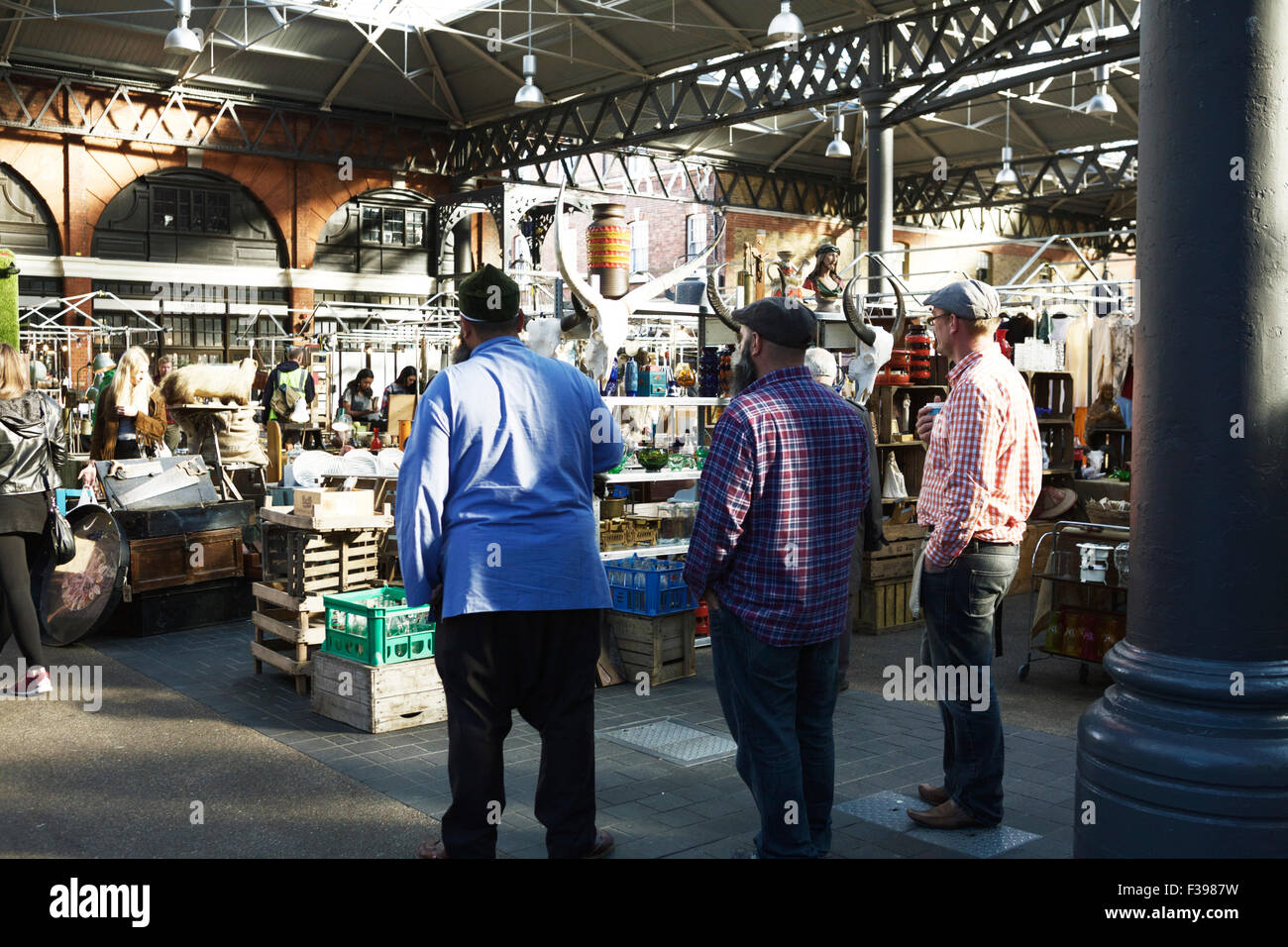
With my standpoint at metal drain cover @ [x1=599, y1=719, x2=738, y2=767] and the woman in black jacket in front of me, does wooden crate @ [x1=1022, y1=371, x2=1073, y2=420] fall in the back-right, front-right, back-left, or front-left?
back-right

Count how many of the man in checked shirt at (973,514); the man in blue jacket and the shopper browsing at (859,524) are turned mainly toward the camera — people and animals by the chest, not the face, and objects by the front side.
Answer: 0

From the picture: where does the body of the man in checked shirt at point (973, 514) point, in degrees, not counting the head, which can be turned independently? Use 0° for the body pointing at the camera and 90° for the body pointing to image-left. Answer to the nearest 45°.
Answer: approximately 90°

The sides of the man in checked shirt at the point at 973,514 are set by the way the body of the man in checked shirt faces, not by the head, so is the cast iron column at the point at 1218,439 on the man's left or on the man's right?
on the man's left

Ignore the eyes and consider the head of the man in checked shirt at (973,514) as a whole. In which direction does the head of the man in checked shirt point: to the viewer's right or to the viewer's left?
to the viewer's left

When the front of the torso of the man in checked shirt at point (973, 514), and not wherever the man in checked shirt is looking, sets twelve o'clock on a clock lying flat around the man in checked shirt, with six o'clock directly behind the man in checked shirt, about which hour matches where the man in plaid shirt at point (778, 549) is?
The man in plaid shirt is roughly at 10 o'clock from the man in checked shirt.

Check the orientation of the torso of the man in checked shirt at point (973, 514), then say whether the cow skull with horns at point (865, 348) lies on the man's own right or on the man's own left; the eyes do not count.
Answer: on the man's own right

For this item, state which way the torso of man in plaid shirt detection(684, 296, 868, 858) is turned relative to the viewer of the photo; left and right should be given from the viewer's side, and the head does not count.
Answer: facing away from the viewer and to the left of the viewer

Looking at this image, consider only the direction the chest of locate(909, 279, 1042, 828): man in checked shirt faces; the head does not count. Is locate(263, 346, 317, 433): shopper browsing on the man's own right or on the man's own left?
on the man's own right

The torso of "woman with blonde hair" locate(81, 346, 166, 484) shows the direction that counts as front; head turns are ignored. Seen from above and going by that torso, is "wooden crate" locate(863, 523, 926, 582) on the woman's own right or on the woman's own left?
on the woman's own left

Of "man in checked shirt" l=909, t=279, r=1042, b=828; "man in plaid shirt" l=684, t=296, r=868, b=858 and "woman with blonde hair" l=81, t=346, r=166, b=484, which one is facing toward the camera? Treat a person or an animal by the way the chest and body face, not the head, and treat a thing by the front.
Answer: the woman with blonde hair

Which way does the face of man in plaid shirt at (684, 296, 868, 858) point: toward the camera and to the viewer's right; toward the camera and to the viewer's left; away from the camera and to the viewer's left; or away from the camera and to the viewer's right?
away from the camera and to the viewer's left

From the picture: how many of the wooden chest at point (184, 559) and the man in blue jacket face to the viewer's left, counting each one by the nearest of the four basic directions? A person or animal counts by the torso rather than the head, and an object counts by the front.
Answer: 0

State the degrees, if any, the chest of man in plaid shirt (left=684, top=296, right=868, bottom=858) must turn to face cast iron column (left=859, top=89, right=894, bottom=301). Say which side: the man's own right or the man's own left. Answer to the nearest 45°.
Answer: approximately 45° to the man's own right

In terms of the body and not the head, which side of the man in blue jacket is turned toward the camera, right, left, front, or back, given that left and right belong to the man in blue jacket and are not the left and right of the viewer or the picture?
back

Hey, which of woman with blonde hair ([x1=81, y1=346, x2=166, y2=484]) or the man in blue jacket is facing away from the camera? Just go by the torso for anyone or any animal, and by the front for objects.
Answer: the man in blue jacket

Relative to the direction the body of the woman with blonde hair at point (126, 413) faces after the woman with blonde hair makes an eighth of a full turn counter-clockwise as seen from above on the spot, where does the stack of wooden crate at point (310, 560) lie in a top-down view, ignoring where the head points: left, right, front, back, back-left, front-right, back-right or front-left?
front-right
